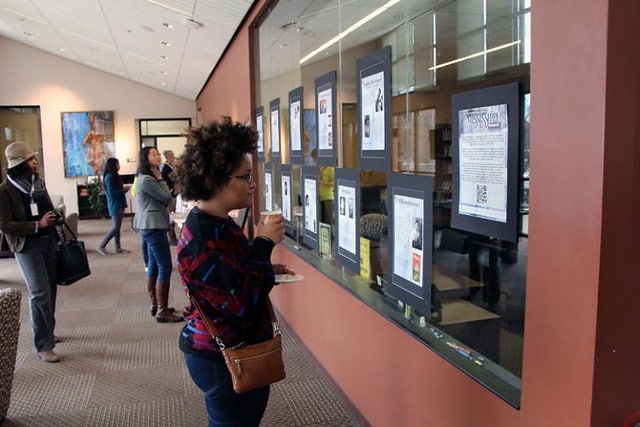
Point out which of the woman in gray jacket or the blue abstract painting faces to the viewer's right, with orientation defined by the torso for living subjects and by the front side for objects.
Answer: the woman in gray jacket

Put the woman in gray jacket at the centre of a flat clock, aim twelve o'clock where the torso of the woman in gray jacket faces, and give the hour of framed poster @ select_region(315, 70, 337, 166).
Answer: The framed poster is roughly at 2 o'clock from the woman in gray jacket.

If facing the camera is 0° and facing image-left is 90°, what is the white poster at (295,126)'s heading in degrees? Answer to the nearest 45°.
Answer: approximately 45°

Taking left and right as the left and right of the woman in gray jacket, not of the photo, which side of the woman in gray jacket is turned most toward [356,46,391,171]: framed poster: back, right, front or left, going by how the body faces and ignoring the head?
right

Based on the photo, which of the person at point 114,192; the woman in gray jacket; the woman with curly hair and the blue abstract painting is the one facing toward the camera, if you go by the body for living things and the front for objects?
the blue abstract painting

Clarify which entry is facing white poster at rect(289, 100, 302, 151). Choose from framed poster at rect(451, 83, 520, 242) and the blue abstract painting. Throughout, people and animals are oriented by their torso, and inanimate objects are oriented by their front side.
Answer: the blue abstract painting

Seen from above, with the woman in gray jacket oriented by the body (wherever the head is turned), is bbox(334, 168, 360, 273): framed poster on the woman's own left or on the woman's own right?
on the woman's own right

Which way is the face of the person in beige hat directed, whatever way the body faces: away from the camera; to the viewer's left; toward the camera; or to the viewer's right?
to the viewer's right

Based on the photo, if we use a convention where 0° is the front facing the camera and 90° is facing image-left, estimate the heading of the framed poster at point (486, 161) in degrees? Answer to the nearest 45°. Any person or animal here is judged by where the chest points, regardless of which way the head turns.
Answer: approximately 45°

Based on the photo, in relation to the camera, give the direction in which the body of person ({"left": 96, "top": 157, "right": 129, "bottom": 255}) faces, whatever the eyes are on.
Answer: to the viewer's right

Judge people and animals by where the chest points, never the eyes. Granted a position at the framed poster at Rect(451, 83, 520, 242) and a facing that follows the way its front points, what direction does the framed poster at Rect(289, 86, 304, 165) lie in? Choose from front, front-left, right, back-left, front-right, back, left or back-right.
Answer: right

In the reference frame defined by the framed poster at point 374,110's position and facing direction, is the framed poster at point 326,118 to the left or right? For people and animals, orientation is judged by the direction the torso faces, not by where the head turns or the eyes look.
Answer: on its right

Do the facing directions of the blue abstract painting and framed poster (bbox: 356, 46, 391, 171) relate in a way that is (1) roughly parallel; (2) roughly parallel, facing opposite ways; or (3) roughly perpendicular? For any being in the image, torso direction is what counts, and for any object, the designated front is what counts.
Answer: roughly perpendicular

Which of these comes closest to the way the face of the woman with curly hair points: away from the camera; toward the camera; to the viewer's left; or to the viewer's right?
to the viewer's right
